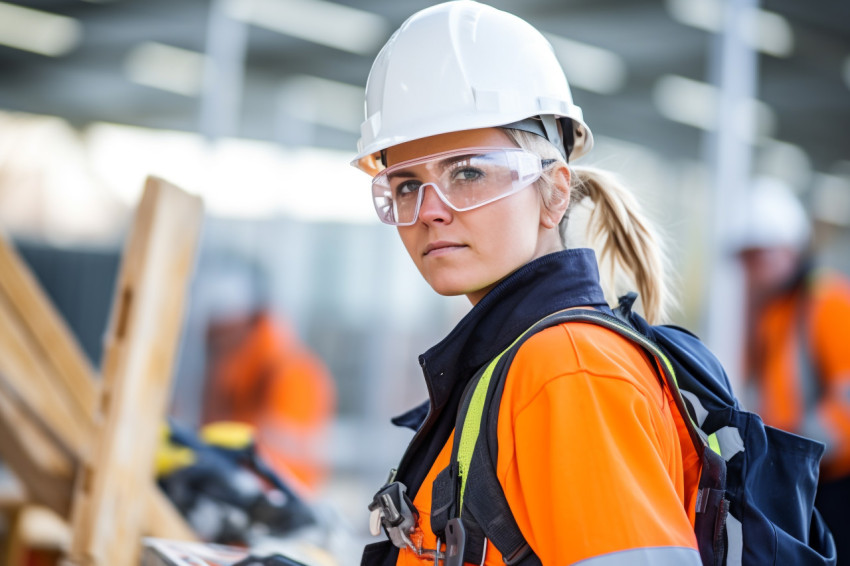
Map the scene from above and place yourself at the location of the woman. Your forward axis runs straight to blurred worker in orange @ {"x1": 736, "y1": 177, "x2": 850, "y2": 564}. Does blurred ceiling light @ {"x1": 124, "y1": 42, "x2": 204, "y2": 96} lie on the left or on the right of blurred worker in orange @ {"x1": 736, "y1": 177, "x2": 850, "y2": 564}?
left

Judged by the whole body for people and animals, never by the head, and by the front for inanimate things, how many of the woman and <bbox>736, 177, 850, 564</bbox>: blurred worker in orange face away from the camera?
0

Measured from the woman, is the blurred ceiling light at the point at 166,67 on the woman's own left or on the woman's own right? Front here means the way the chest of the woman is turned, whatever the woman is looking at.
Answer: on the woman's own right

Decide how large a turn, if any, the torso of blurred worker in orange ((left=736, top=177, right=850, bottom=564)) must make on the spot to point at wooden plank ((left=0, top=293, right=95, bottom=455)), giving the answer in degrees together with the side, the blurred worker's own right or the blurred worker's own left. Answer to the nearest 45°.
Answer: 0° — they already face it

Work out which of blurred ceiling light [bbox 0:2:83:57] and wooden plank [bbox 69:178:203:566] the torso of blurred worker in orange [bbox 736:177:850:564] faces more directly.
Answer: the wooden plank

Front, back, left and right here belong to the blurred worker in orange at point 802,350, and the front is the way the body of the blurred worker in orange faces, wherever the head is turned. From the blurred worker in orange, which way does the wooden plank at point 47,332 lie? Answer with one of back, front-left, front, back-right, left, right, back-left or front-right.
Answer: front

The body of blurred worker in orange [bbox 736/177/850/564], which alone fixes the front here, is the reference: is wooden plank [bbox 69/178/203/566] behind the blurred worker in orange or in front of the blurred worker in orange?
in front

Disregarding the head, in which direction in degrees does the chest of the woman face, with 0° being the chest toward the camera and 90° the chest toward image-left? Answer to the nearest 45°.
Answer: approximately 90°

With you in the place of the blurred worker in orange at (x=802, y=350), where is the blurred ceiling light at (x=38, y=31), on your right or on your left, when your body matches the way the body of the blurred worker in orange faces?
on your right

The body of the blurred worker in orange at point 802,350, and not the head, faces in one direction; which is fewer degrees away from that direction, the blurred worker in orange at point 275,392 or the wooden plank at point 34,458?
the wooden plank

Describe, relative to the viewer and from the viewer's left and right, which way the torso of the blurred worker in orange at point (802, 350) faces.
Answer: facing the viewer and to the left of the viewer
